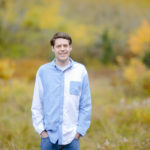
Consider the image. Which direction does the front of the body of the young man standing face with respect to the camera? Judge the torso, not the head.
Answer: toward the camera
